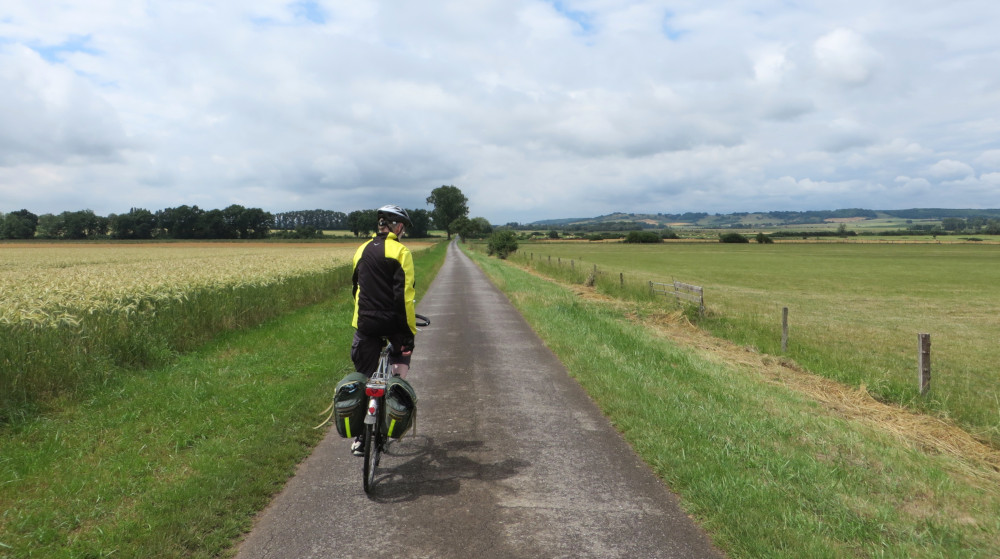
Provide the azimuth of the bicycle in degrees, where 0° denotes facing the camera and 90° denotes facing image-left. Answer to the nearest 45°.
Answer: approximately 180°

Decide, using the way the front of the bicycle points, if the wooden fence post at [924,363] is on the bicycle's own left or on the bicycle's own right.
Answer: on the bicycle's own right
